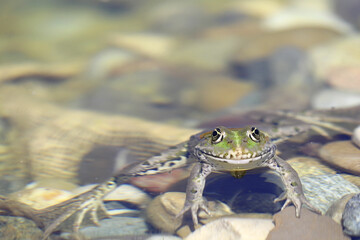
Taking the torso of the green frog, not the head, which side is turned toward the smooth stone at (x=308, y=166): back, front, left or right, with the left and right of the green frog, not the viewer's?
left

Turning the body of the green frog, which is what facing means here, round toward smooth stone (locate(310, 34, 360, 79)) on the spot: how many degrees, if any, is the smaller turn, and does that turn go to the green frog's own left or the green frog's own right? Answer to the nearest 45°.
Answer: approximately 135° to the green frog's own left

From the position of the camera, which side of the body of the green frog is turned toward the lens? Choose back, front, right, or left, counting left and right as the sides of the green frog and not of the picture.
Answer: front

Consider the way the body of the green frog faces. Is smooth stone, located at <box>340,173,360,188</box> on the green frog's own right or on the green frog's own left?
on the green frog's own left

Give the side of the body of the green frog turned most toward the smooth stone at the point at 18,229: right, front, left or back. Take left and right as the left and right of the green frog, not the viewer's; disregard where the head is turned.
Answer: right

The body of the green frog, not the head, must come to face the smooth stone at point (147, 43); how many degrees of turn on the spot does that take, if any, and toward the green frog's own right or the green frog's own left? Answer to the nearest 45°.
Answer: approximately 180°

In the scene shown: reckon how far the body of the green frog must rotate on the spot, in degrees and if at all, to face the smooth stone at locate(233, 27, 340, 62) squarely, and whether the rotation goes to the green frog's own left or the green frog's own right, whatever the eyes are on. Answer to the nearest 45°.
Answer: approximately 180°

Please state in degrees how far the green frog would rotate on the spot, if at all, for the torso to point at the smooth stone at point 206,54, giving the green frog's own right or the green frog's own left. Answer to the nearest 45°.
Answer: approximately 180°

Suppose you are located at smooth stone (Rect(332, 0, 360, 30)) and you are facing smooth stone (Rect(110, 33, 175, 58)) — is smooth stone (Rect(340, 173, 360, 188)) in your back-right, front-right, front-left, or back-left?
front-left

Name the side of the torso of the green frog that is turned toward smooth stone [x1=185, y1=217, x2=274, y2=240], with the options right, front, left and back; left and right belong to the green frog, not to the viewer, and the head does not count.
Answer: front

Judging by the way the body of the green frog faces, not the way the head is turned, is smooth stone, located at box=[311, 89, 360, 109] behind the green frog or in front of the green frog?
behind

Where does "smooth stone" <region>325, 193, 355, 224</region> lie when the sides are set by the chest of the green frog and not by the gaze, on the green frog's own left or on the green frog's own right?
on the green frog's own left

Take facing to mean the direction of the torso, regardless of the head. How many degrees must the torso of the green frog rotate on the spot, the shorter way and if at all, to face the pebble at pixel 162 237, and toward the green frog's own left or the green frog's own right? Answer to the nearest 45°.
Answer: approximately 45° to the green frog's own right

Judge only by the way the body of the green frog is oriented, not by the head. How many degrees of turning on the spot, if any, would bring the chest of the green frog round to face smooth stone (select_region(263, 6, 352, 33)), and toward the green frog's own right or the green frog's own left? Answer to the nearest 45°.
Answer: approximately 180°
